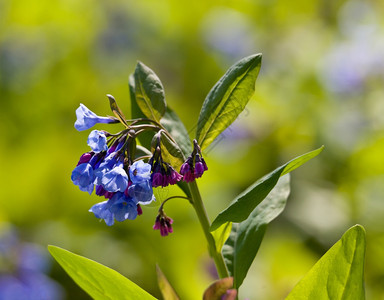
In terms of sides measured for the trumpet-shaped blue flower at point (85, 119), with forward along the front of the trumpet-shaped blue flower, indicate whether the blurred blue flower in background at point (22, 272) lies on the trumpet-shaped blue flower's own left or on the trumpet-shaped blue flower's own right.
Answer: on the trumpet-shaped blue flower's own right

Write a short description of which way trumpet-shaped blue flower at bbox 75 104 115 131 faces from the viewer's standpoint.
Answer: facing to the left of the viewer
